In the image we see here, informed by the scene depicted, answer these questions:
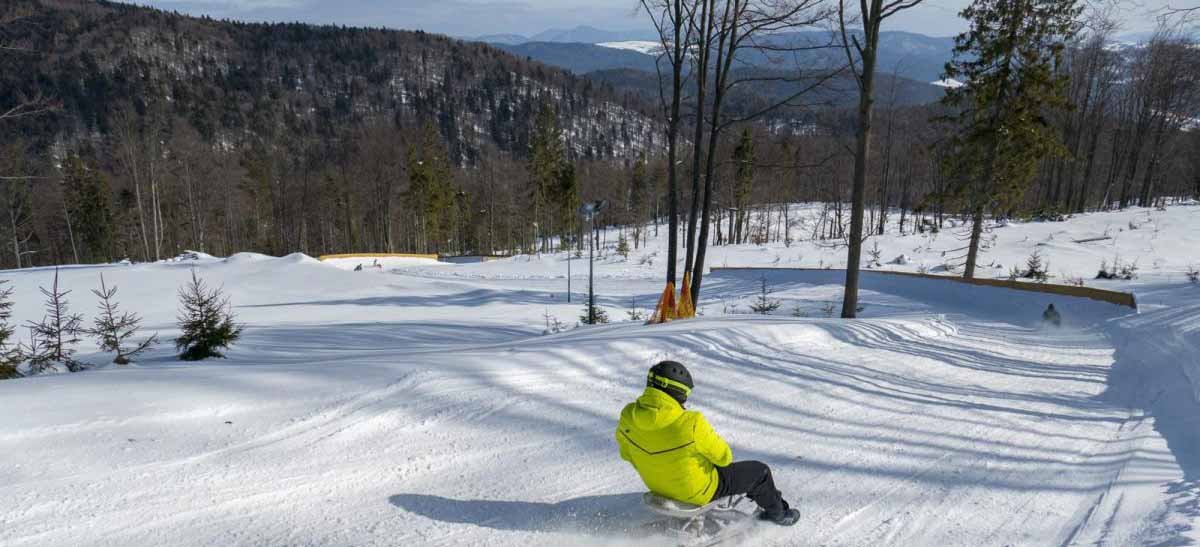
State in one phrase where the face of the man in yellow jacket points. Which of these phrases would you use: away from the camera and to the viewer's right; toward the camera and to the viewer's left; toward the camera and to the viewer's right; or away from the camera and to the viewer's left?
away from the camera and to the viewer's right

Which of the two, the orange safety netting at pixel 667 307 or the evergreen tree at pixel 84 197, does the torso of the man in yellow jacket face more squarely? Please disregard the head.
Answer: the orange safety netting

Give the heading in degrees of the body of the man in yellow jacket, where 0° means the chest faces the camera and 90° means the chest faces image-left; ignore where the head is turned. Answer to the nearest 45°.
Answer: approximately 225°

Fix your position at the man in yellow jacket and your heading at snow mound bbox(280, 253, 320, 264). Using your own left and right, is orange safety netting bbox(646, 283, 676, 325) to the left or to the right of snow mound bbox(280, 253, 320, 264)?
right

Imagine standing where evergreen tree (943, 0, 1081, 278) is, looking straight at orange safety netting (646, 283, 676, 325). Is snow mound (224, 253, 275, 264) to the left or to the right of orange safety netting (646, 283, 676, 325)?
right

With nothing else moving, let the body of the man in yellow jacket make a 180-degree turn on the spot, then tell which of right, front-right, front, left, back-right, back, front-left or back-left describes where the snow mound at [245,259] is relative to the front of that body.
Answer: right

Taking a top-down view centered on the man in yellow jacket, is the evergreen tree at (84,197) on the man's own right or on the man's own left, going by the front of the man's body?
on the man's own left

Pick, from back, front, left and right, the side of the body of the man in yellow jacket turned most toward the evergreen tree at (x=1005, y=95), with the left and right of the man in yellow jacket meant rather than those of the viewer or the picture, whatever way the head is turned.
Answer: front

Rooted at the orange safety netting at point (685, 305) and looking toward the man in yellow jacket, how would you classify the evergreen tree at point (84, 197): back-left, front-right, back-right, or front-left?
back-right

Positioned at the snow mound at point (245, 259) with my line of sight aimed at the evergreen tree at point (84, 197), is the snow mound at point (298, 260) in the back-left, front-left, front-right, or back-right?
back-right

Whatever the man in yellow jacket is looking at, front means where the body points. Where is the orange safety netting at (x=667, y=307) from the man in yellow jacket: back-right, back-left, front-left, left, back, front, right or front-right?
front-left

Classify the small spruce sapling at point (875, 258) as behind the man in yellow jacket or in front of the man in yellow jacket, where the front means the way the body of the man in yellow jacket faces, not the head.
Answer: in front

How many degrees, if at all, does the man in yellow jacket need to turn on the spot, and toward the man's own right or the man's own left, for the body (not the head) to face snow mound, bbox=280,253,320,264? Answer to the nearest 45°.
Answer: approximately 90° to the man's own left
